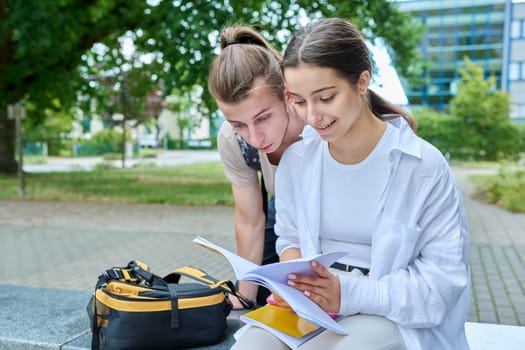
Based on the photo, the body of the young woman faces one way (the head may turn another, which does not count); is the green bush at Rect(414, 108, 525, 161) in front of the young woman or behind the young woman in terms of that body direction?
behind

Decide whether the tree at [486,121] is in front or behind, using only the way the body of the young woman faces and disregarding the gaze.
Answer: behind

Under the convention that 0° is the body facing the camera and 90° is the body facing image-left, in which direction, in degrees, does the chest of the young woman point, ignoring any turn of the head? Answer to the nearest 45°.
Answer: approximately 45°
